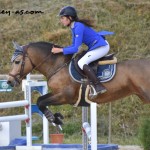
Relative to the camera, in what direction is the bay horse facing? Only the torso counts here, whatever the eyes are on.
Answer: to the viewer's left

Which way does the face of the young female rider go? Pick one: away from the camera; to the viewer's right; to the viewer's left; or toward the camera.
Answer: to the viewer's left

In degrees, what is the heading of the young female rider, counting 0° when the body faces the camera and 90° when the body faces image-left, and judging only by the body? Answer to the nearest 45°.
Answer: approximately 90°
